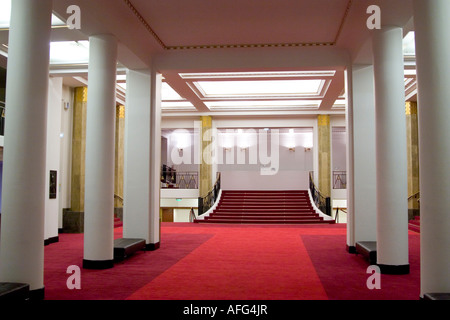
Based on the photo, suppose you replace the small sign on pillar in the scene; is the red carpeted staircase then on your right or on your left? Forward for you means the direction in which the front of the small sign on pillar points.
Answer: on your left

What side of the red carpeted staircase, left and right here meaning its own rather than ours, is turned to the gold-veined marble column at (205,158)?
right

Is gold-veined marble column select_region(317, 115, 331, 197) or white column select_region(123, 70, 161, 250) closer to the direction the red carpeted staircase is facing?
the white column

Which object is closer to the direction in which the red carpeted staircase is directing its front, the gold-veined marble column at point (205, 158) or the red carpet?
the red carpet

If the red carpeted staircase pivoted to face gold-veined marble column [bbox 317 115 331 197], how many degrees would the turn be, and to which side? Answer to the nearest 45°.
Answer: approximately 90° to its left

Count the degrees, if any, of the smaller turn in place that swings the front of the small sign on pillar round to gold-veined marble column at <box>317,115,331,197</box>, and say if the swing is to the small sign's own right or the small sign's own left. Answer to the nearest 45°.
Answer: approximately 90° to the small sign's own left

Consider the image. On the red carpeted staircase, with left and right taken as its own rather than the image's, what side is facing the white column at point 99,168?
front

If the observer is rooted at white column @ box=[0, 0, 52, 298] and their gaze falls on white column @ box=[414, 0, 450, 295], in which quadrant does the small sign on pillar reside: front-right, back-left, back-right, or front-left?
back-left

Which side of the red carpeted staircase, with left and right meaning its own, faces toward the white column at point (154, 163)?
front

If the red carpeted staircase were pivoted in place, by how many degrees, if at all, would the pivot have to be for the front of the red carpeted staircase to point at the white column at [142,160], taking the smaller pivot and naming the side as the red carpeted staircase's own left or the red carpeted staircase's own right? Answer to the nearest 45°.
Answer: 0° — it already faces it

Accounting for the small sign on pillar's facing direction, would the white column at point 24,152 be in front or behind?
in front
